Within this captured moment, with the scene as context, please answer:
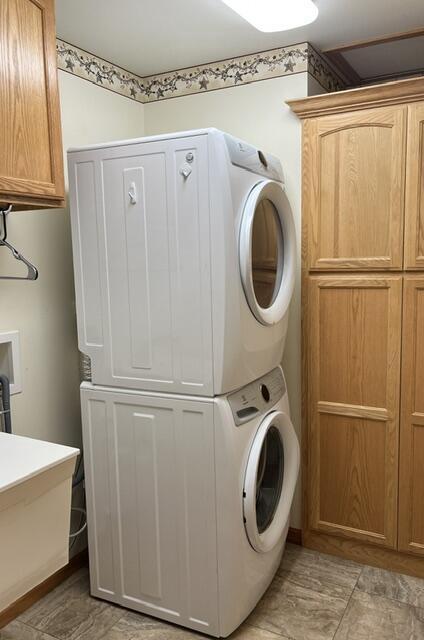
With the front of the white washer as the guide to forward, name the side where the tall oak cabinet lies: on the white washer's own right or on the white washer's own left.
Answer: on the white washer's own left

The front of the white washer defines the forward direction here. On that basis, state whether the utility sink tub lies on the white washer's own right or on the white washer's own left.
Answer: on the white washer's own right

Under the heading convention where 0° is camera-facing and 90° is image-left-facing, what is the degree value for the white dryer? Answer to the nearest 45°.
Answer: approximately 315°

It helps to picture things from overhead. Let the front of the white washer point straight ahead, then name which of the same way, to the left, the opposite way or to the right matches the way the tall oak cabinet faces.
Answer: to the right

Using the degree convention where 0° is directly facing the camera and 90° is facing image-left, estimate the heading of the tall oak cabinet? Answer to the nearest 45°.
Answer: approximately 45°

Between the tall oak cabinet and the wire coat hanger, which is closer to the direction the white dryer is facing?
the tall oak cabinet

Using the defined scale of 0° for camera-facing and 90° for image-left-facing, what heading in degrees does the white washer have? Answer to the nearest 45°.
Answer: approximately 315°

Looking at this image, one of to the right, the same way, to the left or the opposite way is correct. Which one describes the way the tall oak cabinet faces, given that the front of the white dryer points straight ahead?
to the right
